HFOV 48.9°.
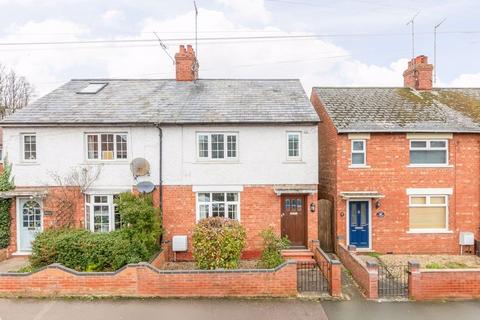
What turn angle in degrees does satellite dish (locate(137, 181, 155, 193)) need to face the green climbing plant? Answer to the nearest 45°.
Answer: approximately 90° to its right

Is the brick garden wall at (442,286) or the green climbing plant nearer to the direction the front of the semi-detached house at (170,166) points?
the brick garden wall

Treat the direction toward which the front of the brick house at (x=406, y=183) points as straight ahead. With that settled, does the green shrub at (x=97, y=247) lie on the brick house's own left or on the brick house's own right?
on the brick house's own right

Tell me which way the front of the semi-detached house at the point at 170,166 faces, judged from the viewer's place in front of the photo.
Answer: facing the viewer

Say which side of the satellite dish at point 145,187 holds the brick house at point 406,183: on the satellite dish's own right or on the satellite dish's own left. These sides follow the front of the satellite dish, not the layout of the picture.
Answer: on the satellite dish's own left

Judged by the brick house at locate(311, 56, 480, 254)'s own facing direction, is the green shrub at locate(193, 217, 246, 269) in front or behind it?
in front

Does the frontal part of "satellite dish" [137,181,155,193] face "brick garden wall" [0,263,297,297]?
yes

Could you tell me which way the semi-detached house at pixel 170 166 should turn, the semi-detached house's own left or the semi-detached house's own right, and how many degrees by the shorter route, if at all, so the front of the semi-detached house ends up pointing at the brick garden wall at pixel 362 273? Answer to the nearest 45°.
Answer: approximately 45° to the semi-detached house's own left

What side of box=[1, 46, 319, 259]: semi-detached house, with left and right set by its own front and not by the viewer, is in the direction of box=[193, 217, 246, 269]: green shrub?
front

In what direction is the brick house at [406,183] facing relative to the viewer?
toward the camera

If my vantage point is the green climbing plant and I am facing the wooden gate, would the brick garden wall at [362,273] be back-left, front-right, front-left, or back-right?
front-right

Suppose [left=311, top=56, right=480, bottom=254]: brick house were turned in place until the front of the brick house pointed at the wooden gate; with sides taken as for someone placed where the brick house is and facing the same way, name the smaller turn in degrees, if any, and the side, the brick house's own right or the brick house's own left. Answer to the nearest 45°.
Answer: approximately 90° to the brick house's own right

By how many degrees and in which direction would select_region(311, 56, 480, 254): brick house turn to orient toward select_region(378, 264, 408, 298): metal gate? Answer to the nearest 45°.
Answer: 0° — it already faces it
